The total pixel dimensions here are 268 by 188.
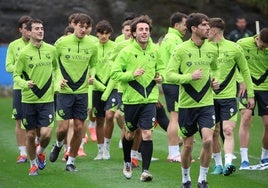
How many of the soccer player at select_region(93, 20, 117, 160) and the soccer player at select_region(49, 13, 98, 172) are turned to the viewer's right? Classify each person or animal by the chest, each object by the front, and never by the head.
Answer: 0

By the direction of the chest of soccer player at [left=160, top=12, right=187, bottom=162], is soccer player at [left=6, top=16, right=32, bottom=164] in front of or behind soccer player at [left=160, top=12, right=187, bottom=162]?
behind

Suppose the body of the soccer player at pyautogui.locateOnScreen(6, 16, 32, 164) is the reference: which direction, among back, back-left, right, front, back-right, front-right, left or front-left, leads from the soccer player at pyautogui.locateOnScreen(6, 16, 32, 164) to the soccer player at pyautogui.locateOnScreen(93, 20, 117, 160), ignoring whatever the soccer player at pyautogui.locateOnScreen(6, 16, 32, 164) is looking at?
front-left

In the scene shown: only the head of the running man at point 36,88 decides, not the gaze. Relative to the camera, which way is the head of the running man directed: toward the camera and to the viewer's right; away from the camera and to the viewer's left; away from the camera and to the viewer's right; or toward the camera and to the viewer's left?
toward the camera and to the viewer's right

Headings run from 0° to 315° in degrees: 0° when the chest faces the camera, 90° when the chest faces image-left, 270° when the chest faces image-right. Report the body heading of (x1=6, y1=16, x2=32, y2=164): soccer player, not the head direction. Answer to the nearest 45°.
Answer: approximately 315°
